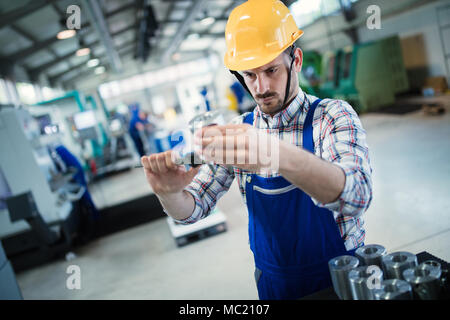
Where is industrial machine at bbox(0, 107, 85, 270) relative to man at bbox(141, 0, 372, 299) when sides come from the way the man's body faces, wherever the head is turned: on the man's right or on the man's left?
on the man's right

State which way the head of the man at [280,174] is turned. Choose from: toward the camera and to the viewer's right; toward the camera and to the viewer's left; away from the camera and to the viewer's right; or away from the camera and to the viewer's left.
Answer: toward the camera and to the viewer's left

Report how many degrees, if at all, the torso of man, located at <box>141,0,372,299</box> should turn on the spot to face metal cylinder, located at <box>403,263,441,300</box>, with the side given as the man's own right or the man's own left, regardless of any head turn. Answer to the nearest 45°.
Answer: approximately 90° to the man's own left

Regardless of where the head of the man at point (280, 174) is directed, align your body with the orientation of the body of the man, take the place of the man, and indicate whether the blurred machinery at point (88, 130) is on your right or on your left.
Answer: on your right

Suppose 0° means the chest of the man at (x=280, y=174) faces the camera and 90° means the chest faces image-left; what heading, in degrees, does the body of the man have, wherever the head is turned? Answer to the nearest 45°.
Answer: approximately 45°

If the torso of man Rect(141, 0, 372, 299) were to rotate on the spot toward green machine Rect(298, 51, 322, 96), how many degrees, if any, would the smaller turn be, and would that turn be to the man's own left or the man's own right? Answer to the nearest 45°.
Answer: approximately 135° to the man's own right
